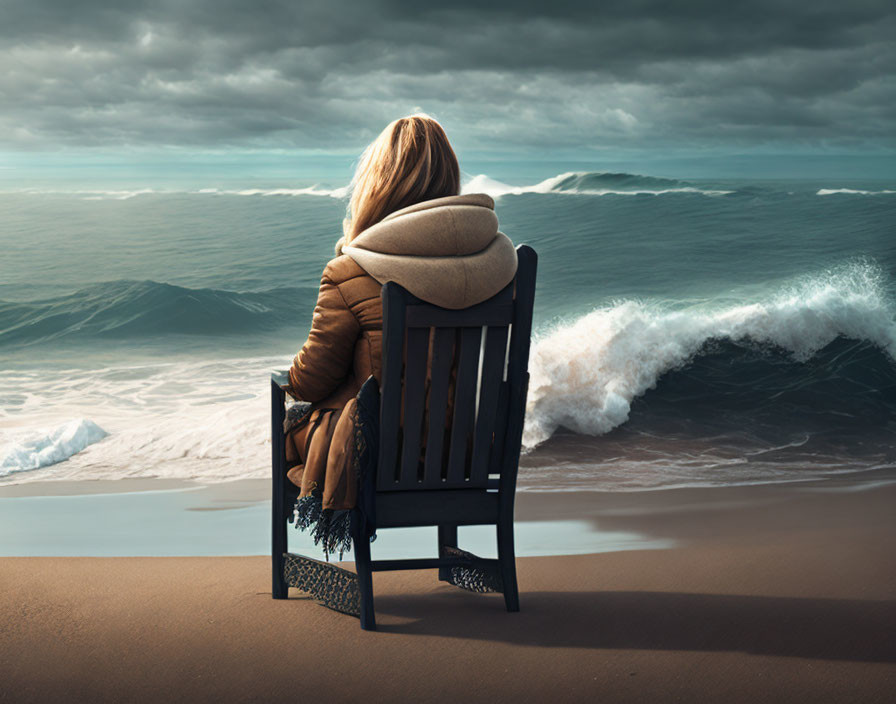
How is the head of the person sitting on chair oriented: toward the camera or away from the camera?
away from the camera

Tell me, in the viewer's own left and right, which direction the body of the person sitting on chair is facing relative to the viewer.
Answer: facing away from the viewer and to the left of the viewer
